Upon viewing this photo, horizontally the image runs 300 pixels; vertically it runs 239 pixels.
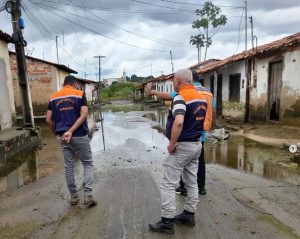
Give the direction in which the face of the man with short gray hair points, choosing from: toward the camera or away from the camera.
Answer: away from the camera

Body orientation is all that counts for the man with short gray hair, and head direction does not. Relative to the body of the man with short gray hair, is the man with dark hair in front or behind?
in front

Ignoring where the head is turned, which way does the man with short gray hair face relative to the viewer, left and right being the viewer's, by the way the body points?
facing away from the viewer and to the left of the viewer
